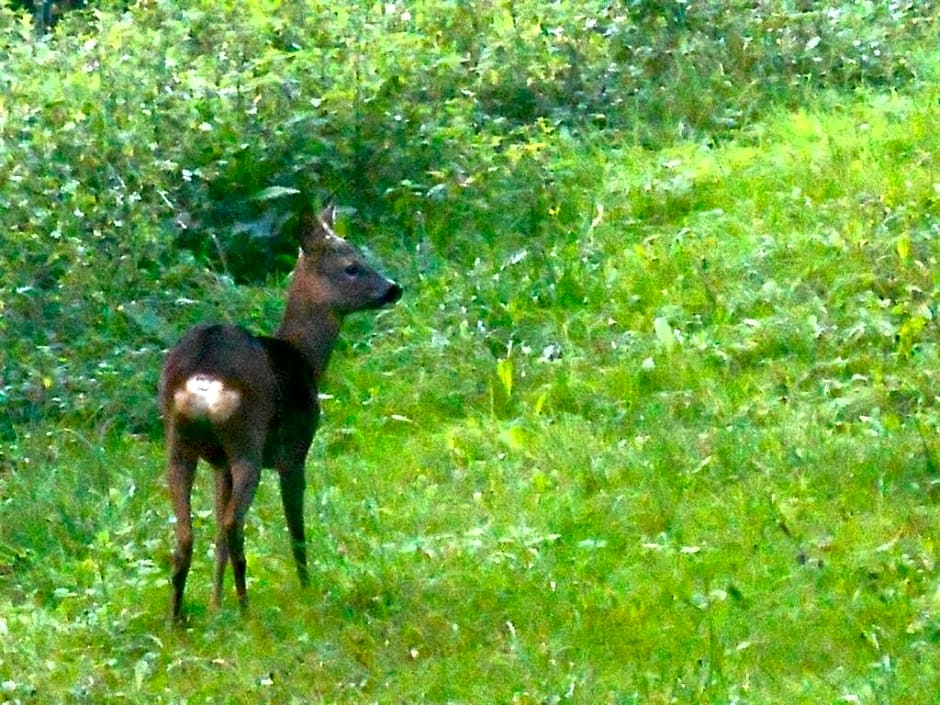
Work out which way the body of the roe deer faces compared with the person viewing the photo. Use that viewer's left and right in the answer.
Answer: facing away from the viewer and to the right of the viewer
